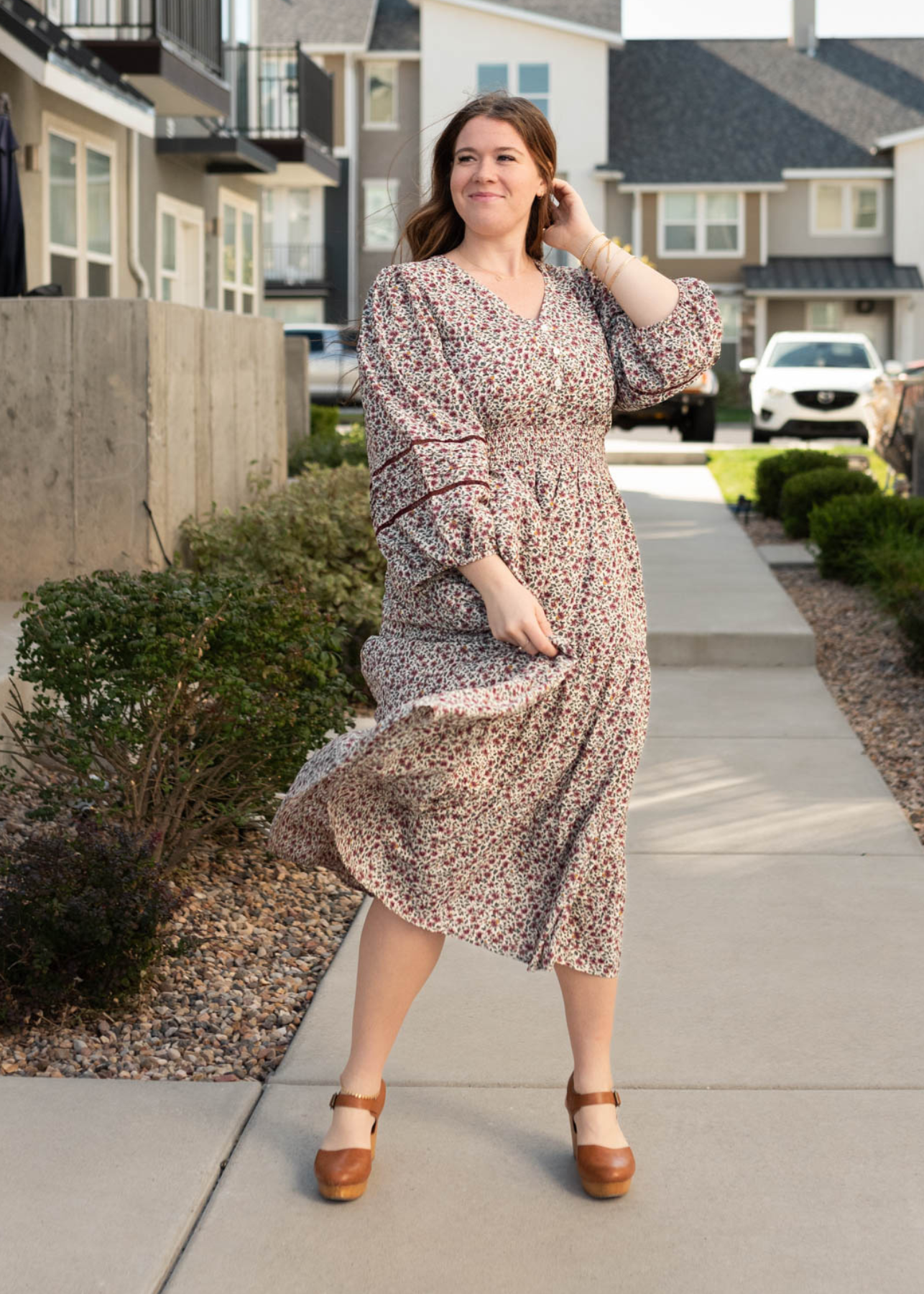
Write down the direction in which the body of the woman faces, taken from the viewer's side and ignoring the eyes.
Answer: toward the camera

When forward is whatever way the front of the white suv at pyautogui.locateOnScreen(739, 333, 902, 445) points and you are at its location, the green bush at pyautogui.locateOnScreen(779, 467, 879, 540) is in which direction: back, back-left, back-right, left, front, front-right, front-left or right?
front

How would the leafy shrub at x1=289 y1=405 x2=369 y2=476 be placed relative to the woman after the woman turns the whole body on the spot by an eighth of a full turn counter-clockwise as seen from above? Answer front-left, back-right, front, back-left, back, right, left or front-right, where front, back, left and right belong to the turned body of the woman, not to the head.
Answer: back-left

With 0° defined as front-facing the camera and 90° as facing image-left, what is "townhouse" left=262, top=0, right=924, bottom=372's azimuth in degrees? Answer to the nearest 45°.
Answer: approximately 0°

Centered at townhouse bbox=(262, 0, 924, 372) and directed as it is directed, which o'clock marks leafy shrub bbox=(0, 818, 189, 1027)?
The leafy shrub is roughly at 12 o'clock from the townhouse.

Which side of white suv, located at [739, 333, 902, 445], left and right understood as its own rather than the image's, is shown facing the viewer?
front

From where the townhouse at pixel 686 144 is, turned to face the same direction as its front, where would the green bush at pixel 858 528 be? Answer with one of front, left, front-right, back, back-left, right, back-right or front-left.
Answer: front

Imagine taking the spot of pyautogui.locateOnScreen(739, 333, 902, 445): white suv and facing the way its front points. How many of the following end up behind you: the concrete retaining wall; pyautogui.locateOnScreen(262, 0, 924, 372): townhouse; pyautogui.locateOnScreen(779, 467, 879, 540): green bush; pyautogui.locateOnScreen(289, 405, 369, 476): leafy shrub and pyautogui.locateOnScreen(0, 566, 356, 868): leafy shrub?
1

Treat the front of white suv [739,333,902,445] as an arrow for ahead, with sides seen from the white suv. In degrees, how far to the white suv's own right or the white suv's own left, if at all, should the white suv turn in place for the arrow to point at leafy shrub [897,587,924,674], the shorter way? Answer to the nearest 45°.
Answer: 0° — it already faces it

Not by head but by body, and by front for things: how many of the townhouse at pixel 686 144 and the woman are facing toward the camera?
2

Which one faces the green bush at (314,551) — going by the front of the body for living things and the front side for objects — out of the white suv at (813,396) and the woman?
the white suv

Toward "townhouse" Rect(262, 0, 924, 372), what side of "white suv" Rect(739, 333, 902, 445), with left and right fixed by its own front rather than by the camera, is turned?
back

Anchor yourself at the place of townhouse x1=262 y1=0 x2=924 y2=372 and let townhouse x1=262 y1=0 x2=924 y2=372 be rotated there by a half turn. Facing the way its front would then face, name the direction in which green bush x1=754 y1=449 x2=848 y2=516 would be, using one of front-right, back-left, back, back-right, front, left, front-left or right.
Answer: back
